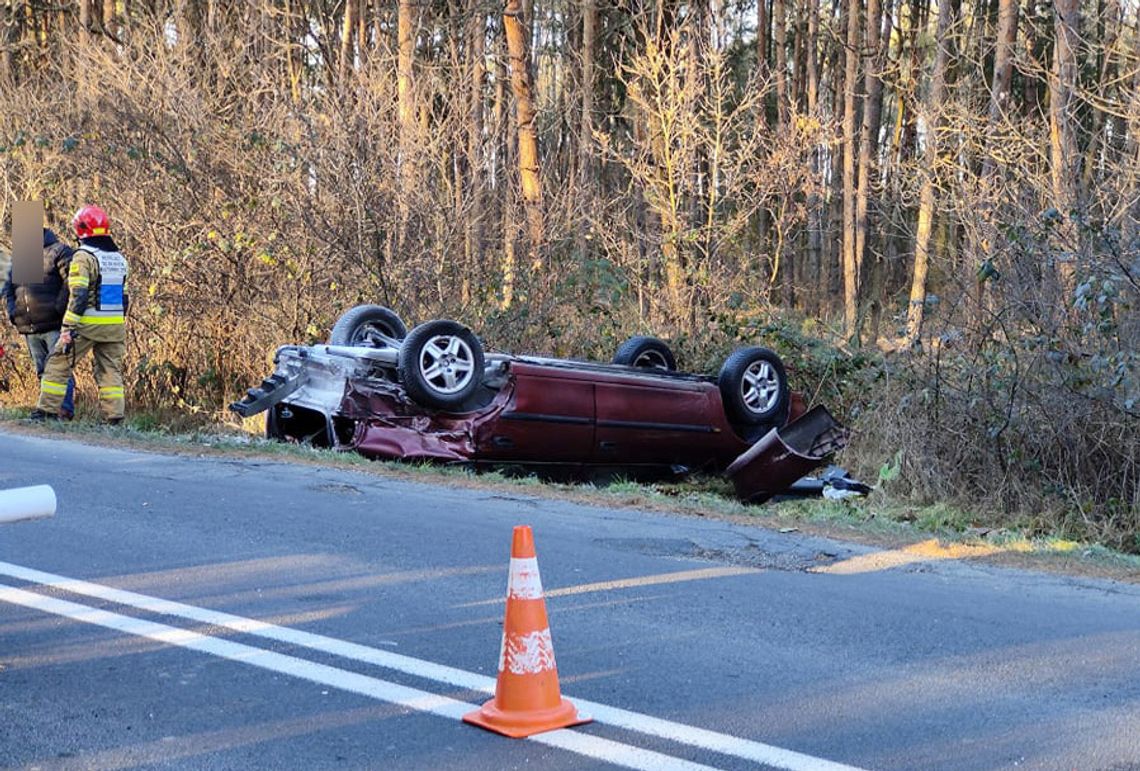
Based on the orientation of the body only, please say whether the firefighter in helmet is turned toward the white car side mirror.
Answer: no

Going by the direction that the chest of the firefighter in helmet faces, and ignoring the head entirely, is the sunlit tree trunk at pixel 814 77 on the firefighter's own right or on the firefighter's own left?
on the firefighter's own right

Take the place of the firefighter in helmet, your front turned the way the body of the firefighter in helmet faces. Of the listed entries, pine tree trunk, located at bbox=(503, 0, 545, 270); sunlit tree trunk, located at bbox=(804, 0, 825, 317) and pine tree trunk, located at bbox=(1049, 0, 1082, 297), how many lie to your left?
0

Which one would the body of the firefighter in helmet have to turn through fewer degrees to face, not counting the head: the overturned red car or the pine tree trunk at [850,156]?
the pine tree trunk

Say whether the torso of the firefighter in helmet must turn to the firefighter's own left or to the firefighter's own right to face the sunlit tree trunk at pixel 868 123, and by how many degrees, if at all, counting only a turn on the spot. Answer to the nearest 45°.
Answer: approximately 90° to the firefighter's own right

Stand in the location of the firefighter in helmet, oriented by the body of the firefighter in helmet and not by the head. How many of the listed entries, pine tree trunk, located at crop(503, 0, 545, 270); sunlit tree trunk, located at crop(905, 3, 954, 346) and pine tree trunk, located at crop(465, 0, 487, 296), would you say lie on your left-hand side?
0
